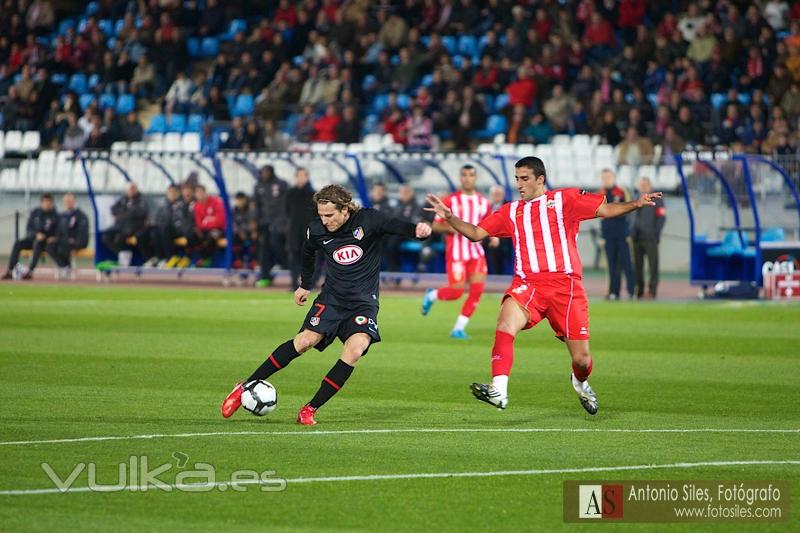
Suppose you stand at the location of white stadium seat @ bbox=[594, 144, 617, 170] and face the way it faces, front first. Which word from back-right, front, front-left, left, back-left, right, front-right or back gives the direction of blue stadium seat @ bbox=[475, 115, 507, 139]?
back-right

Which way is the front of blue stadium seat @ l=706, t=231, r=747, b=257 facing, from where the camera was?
facing the viewer and to the left of the viewer

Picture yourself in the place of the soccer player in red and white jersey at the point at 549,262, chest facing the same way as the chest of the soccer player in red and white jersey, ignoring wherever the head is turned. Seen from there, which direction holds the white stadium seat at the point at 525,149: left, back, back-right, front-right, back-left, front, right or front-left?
back-right

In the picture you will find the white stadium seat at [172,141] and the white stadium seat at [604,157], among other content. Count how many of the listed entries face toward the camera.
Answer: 2

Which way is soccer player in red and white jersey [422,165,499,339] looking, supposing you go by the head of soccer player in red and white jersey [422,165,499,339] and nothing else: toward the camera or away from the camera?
toward the camera

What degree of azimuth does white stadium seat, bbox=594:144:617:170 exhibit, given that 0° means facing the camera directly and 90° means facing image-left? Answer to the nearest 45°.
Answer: approximately 0°

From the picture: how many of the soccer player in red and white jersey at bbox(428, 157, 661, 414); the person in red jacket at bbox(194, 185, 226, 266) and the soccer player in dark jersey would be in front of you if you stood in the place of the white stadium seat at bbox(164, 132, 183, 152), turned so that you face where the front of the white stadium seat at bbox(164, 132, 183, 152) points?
3

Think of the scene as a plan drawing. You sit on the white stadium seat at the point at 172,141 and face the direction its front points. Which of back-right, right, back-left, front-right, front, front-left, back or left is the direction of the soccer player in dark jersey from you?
front

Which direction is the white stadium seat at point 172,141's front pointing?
toward the camera

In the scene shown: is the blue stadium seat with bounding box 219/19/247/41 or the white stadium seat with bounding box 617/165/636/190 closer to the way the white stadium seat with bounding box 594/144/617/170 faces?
the white stadium seat
